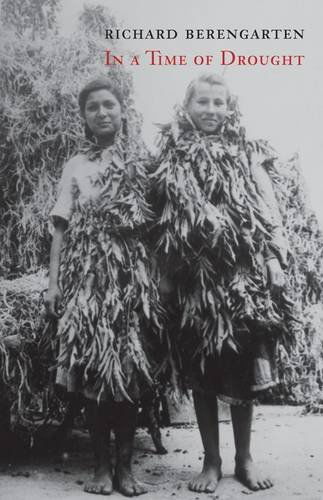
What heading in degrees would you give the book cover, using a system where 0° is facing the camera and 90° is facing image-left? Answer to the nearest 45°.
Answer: approximately 0°
